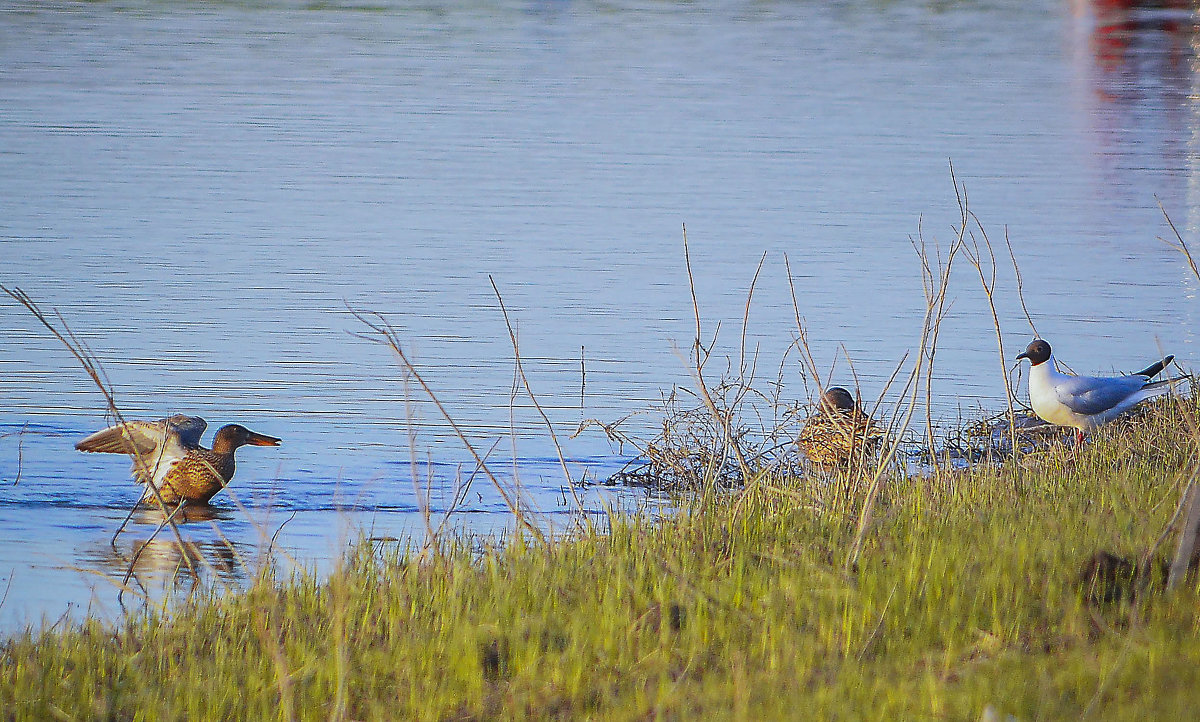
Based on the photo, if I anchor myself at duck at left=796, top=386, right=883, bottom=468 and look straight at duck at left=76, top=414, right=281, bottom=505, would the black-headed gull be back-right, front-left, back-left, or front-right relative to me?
back-right

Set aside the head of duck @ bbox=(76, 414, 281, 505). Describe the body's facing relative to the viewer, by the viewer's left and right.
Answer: facing to the right of the viewer

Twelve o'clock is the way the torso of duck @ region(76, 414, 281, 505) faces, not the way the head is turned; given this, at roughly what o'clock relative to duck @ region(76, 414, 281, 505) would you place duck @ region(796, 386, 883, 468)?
duck @ region(796, 386, 883, 468) is roughly at 1 o'clock from duck @ region(76, 414, 281, 505).

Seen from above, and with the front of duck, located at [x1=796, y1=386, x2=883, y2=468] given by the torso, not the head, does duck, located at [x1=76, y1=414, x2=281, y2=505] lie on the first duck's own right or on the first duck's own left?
on the first duck's own left

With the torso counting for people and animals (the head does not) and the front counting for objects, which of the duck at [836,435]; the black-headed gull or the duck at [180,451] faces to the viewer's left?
the black-headed gull

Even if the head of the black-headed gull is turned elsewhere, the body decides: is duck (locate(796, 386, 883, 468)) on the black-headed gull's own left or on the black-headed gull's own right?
on the black-headed gull's own left

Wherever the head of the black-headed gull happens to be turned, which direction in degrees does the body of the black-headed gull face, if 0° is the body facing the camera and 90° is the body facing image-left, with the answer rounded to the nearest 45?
approximately 90°

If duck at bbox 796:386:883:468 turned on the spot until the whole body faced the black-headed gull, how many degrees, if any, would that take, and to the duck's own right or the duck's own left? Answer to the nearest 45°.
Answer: approximately 45° to the duck's own right

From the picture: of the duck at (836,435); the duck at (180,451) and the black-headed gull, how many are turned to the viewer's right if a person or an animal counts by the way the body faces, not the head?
1

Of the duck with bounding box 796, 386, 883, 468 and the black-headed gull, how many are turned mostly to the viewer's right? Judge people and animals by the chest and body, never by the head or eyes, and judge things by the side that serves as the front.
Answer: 0
